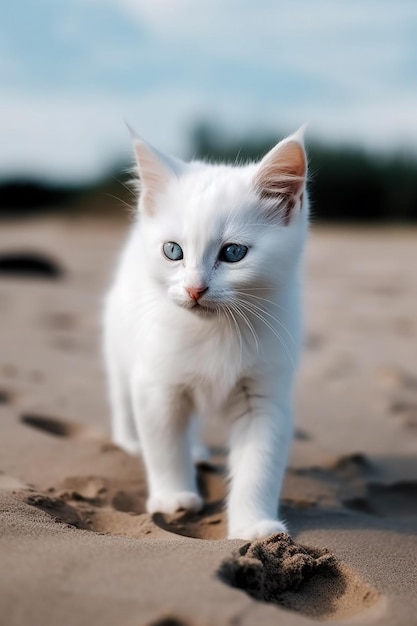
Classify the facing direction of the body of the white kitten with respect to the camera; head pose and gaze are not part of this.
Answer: toward the camera

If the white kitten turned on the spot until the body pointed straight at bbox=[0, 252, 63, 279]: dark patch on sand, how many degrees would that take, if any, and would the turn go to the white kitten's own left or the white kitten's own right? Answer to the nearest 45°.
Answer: approximately 180°

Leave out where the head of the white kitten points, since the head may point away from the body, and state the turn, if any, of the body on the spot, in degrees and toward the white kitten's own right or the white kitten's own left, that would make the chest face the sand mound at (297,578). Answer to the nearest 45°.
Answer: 0° — it already faces it
